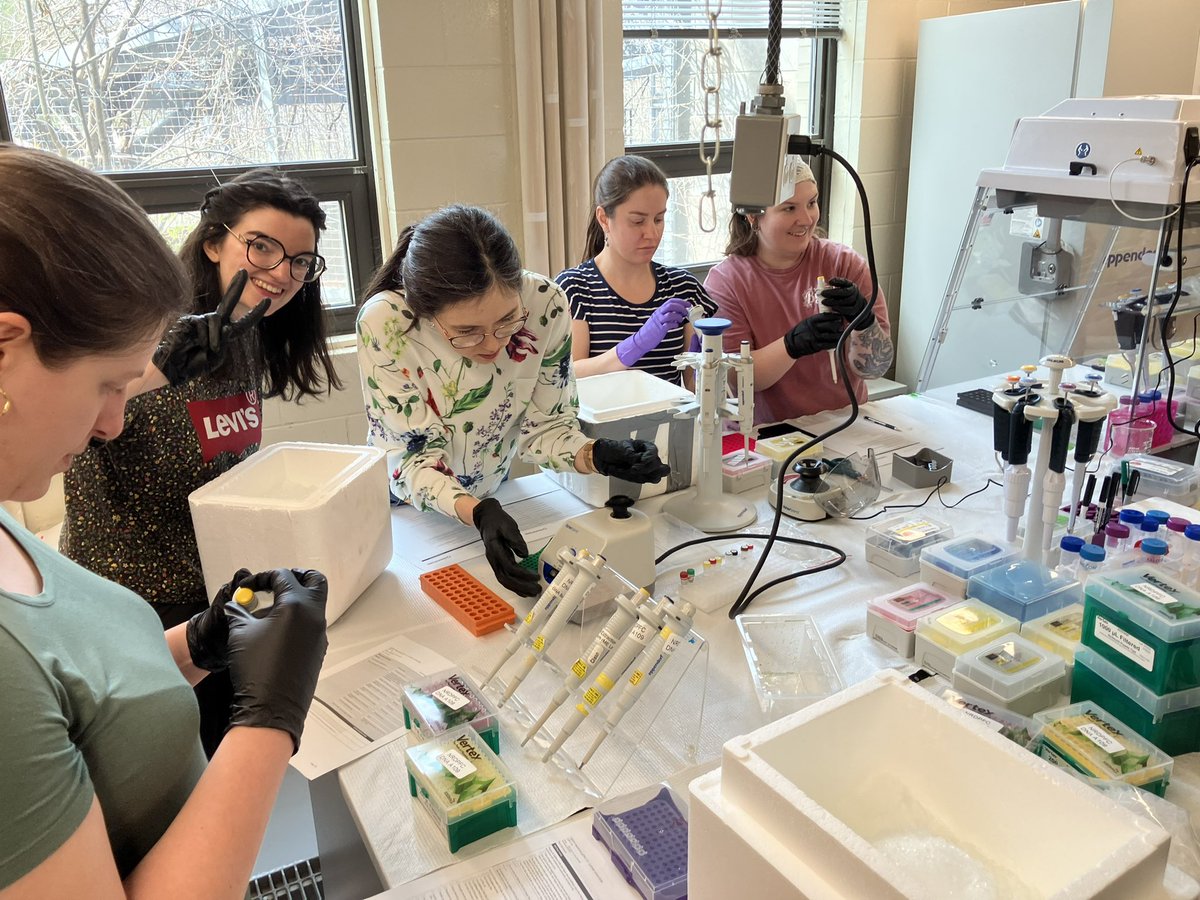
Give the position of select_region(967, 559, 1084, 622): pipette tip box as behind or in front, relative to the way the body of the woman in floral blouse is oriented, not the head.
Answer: in front

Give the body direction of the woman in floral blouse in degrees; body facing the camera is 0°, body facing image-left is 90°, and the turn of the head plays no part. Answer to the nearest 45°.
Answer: approximately 315°

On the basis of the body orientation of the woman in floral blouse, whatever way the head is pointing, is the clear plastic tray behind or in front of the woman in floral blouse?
in front

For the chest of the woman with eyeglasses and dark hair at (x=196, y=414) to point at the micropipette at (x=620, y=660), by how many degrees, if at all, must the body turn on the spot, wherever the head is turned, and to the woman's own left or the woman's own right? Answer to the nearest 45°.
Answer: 0° — they already face it

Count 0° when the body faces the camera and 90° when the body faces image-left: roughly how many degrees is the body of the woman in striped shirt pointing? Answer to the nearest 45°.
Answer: approximately 315°

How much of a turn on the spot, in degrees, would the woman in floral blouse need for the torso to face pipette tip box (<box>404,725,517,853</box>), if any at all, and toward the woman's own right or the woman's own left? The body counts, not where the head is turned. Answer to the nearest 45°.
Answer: approximately 45° to the woman's own right

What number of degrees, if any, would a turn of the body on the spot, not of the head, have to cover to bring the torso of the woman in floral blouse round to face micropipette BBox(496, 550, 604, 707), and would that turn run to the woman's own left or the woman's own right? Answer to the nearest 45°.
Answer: approximately 45° to the woman's own right

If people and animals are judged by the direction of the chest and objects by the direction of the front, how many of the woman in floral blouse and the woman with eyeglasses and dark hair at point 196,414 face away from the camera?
0

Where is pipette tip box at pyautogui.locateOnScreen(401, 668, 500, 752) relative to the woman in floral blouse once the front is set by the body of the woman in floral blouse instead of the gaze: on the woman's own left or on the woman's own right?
on the woman's own right

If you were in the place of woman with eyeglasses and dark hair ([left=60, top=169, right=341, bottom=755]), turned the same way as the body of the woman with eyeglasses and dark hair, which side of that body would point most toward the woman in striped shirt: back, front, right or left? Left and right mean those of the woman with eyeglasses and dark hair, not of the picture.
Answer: left

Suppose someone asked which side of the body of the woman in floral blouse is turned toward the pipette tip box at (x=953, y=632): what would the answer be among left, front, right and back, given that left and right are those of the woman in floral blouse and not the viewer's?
front

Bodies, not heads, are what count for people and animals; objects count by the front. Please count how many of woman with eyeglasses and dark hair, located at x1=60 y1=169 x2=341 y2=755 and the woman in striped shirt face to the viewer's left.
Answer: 0

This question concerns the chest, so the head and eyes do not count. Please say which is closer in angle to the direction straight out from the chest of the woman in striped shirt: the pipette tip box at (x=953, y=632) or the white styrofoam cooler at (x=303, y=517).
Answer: the pipette tip box
